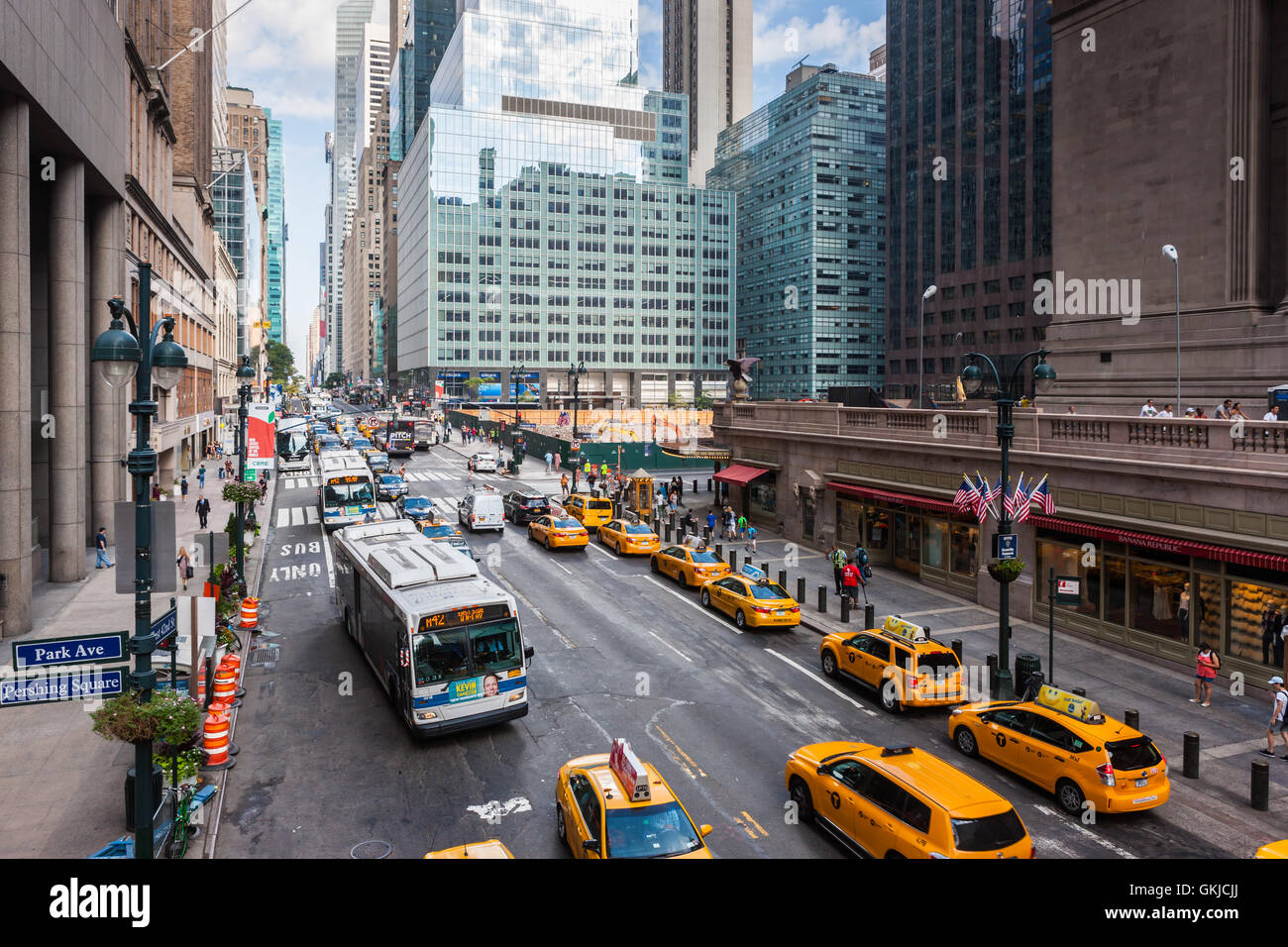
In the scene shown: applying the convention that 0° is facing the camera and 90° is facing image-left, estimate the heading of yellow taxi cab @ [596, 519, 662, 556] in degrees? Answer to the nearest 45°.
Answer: approximately 135°

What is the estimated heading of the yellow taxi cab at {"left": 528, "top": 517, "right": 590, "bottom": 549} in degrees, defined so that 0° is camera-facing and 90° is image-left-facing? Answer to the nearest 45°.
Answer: approximately 135°

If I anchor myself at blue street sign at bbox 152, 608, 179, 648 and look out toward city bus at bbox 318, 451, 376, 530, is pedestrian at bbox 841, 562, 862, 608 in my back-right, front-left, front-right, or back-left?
front-right

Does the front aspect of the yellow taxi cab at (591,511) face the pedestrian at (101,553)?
no

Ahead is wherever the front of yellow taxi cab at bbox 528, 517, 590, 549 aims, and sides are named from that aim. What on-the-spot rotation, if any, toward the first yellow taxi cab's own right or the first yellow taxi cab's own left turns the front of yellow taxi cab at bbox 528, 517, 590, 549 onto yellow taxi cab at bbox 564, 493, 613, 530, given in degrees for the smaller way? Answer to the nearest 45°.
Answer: approximately 45° to the first yellow taxi cab's own right

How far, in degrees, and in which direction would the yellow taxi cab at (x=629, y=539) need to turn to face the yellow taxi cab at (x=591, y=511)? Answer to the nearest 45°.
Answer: approximately 45° to its right

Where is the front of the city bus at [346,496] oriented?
toward the camera

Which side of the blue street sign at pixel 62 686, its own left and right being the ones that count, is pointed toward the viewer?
front

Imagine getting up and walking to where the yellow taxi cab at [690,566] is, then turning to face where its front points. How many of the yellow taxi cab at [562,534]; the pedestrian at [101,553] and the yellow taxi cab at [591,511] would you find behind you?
0

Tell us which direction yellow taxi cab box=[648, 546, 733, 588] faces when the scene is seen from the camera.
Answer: facing away from the viewer and to the left of the viewer

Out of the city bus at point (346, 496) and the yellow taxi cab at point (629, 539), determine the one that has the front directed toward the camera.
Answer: the city bus

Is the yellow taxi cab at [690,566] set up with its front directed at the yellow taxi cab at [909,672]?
no

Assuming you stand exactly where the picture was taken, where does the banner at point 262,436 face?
facing the viewer

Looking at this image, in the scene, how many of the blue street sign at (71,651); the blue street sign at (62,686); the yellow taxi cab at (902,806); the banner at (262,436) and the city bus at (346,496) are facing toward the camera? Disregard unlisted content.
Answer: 4

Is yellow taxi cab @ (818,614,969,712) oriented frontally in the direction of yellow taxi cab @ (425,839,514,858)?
no
